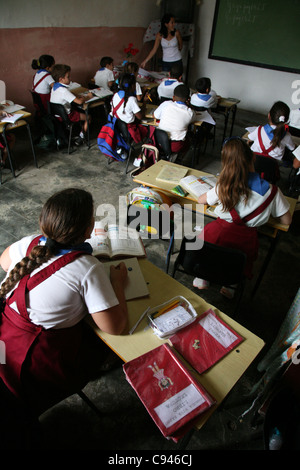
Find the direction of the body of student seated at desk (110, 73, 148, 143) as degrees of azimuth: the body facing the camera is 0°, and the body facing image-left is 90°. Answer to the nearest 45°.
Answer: approximately 225°

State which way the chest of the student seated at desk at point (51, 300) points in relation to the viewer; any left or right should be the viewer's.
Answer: facing away from the viewer and to the right of the viewer

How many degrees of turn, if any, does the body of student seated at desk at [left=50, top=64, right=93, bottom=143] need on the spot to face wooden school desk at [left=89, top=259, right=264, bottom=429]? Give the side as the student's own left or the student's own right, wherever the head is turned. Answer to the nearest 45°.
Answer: approximately 90° to the student's own right

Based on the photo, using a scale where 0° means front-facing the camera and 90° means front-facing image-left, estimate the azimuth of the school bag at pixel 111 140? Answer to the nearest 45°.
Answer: approximately 45°

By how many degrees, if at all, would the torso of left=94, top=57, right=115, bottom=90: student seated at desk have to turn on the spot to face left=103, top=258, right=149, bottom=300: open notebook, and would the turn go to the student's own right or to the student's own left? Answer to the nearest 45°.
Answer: approximately 135° to the student's own right

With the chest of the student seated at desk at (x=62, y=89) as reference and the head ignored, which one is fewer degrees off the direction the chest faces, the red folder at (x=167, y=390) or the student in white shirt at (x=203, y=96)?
the student in white shirt

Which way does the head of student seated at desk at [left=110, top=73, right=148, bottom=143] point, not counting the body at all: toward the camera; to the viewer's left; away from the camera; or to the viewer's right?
away from the camera

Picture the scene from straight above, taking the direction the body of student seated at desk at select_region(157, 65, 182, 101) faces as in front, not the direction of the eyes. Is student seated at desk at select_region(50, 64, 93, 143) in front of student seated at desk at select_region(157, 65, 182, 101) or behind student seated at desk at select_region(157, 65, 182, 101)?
behind

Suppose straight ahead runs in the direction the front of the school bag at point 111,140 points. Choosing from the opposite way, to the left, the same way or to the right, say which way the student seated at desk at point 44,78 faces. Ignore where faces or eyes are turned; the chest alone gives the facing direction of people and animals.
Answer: the opposite way

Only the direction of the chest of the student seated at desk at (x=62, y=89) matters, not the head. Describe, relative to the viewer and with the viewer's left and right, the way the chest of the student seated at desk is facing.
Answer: facing to the right of the viewer

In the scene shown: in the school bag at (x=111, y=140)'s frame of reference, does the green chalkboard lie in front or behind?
behind

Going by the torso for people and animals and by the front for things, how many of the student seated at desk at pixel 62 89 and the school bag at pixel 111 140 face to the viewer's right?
1

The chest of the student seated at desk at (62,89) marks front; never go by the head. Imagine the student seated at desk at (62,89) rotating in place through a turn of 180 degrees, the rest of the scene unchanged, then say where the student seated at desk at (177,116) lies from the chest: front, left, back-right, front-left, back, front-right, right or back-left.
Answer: back-left

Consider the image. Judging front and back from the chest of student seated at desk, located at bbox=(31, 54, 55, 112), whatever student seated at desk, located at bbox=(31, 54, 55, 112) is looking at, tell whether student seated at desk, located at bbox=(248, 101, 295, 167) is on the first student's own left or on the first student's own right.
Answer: on the first student's own right

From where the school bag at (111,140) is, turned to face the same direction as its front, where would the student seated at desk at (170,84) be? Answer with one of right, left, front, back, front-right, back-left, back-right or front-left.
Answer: back

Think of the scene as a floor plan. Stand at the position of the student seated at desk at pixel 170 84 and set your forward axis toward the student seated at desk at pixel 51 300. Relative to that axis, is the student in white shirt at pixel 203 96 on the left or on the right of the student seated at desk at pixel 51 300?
left

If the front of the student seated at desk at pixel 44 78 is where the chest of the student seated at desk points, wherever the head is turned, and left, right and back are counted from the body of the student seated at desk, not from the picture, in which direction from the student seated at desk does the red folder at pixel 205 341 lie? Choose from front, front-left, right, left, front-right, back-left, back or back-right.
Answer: back-right
